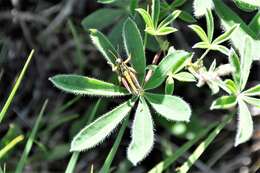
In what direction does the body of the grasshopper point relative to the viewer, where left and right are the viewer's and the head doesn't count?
facing away from the viewer and to the left of the viewer
